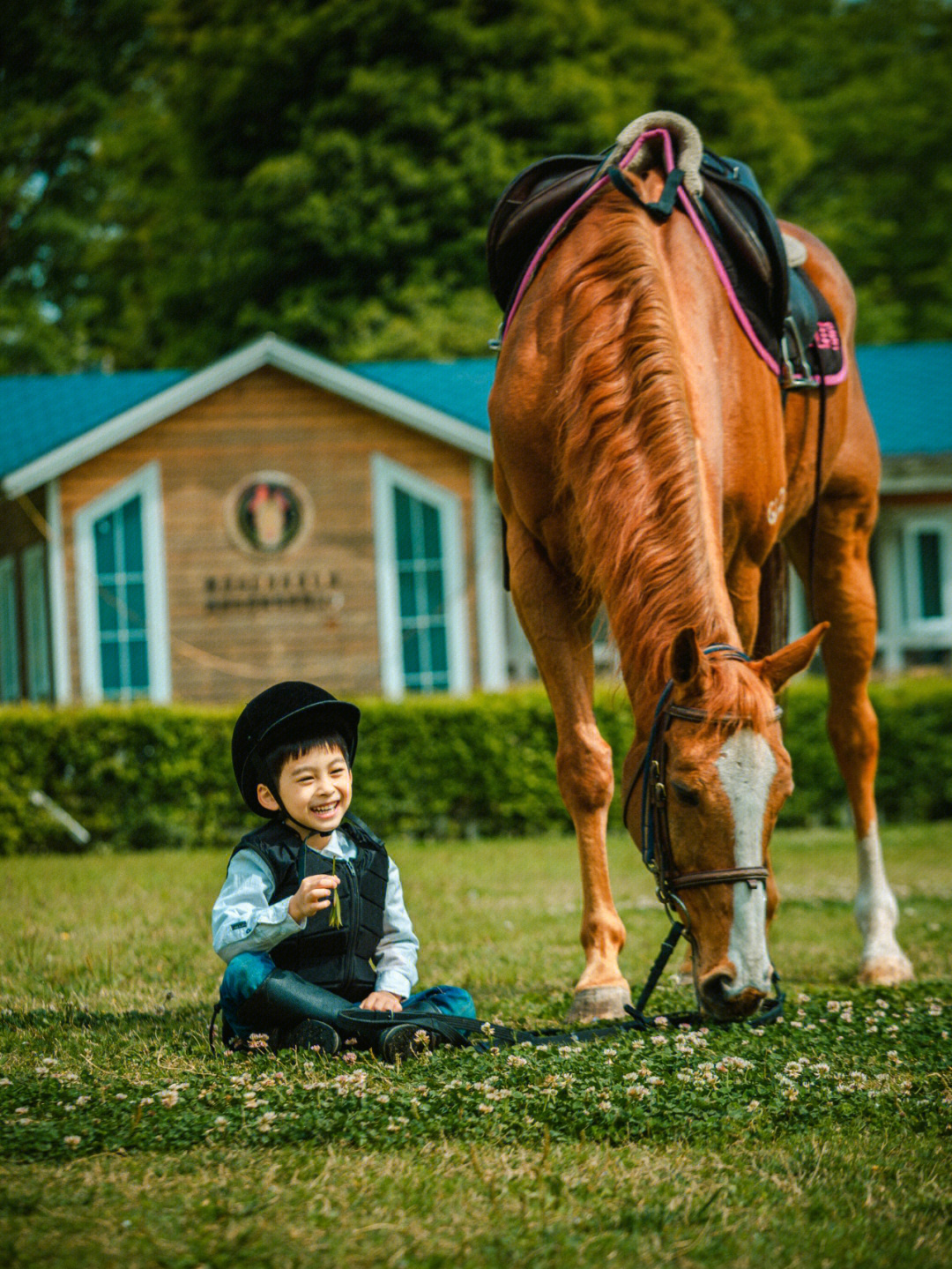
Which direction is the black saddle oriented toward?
toward the camera

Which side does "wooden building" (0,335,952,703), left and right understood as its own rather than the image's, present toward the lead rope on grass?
front

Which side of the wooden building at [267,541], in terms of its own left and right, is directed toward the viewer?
front

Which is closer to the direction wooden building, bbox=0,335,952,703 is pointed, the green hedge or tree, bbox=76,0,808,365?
the green hedge

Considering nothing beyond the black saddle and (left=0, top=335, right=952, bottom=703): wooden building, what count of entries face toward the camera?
2

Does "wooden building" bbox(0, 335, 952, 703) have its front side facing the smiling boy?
yes

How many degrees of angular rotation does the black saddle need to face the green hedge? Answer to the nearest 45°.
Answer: approximately 180°

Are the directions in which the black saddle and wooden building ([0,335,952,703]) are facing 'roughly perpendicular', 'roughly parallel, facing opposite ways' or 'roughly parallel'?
roughly parallel

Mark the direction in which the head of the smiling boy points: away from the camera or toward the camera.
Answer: toward the camera

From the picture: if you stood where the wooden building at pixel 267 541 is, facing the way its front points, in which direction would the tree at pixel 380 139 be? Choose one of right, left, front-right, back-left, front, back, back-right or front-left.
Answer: back
